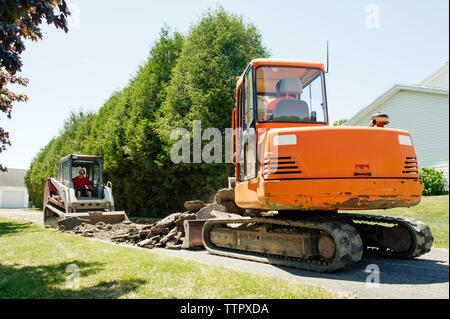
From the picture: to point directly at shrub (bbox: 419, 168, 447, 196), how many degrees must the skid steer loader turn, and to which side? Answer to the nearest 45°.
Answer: approximately 45° to its left

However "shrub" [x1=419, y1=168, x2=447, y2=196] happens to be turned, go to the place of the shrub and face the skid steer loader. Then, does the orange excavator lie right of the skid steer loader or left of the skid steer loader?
left

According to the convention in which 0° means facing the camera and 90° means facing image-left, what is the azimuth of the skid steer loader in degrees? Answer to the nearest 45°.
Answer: approximately 315°

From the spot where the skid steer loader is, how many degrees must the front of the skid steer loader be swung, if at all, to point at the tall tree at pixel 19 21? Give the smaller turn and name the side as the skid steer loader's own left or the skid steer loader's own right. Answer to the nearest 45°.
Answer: approximately 45° to the skid steer loader's own right
